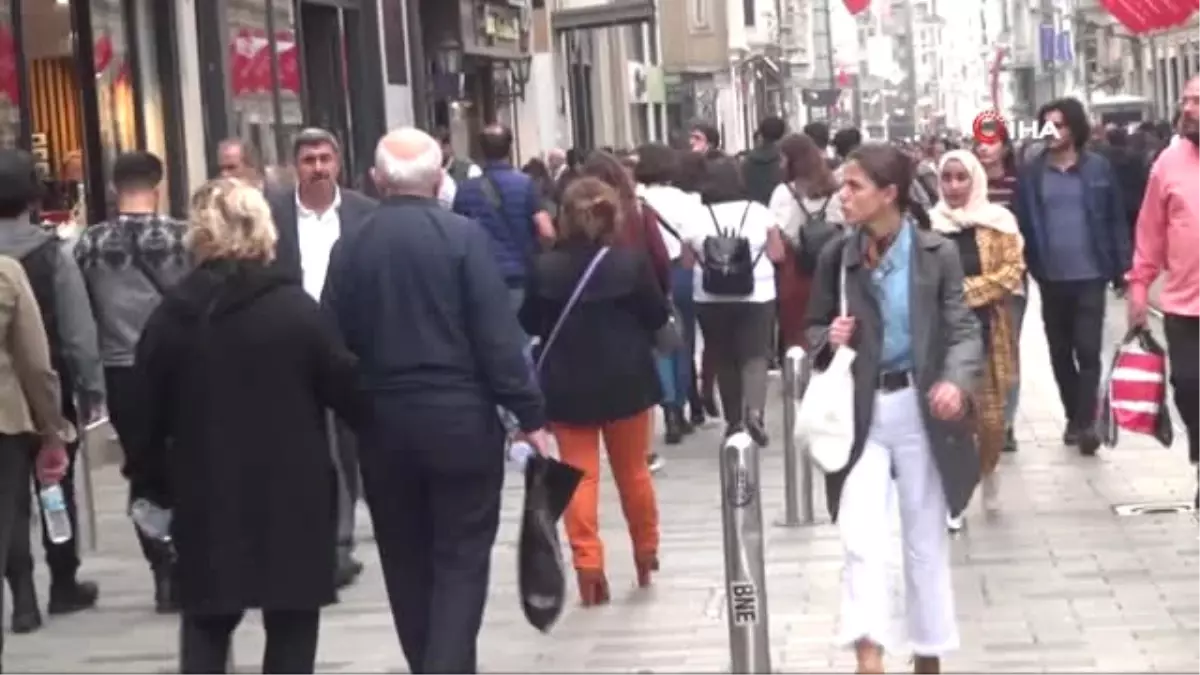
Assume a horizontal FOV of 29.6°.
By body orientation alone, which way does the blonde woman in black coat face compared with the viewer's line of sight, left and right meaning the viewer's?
facing away from the viewer

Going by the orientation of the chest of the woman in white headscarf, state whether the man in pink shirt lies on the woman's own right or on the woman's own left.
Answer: on the woman's own left

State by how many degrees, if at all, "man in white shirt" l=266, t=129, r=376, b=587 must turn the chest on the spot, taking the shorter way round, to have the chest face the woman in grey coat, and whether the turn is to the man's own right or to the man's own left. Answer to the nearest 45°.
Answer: approximately 45° to the man's own left

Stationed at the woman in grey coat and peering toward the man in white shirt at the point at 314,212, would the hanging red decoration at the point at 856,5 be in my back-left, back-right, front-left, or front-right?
front-right

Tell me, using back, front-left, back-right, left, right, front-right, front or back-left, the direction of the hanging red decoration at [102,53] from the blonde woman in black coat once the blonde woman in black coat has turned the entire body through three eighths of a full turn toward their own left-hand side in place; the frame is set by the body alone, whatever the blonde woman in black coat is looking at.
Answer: back-right

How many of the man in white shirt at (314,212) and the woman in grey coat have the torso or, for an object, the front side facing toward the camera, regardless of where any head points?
2

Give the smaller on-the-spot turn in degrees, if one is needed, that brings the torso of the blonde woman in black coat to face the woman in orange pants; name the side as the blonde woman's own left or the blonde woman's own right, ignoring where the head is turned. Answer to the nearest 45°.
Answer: approximately 45° to the blonde woman's own right

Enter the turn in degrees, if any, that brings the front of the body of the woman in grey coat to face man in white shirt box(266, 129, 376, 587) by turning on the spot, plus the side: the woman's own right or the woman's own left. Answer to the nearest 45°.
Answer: approximately 135° to the woman's own right

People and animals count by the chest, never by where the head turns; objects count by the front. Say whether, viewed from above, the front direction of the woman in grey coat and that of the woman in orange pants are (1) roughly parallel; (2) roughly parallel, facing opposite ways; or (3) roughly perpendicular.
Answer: roughly parallel, facing opposite ways

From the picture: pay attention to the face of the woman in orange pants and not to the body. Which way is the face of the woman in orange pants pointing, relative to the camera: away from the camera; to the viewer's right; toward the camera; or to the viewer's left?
away from the camera

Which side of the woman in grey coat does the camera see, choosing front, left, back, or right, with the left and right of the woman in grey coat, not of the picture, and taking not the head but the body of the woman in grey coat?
front

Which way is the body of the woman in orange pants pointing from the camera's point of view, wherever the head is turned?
away from the camera

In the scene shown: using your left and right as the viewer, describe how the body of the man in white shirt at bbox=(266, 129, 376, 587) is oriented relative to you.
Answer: facing the viewer

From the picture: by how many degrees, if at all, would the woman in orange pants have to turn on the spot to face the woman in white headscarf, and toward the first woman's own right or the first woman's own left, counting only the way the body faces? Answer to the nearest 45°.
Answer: approximately 45° to the first woman's own right

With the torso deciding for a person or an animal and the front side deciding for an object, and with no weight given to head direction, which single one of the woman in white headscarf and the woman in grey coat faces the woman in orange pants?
the woman in white headscarf

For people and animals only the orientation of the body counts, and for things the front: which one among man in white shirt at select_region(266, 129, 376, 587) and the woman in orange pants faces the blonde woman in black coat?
the man in white shirt

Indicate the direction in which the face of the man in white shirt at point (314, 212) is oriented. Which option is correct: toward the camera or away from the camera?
toward the camera

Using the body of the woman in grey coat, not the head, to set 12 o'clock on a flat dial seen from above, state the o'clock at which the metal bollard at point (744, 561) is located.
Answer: The metal bollard is roughly at 3 o'clock from the woman in grey coat.

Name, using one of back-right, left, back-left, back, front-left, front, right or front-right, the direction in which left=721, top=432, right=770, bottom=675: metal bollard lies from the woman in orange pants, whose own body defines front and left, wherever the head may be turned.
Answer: back

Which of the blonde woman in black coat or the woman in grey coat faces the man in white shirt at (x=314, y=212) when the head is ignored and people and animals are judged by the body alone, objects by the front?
the blonde woman in black coat
